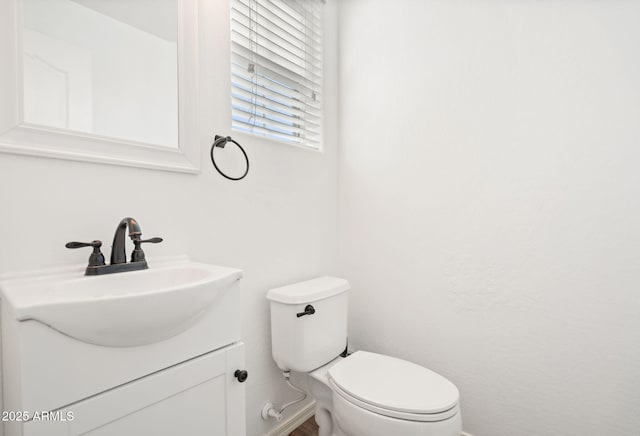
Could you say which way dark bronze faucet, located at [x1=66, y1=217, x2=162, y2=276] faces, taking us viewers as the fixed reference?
facing the viewer and to the right of the viewer

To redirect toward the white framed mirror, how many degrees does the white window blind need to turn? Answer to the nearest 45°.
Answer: approximately 90° to its right

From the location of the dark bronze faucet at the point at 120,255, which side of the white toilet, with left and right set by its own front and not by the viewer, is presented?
right

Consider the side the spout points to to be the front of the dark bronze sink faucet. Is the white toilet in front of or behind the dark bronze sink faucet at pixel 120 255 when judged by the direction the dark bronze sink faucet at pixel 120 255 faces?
in front

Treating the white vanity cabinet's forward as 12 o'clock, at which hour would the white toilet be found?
The white toilet is roughly at 10 o'clock from the white vanity cabinet.

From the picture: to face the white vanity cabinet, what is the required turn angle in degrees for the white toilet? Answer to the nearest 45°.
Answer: approximately 90° to its right

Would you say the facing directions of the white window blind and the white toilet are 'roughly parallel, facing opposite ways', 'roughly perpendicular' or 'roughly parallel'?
roughly parallel
